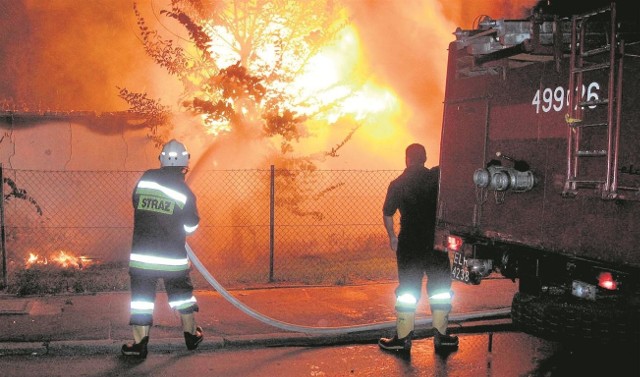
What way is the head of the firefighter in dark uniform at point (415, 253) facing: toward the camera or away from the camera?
away from the camera

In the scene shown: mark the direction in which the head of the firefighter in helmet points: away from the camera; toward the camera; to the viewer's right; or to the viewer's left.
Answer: away from the camera

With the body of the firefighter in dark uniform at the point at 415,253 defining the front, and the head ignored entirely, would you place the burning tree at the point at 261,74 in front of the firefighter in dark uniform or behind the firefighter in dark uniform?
in front

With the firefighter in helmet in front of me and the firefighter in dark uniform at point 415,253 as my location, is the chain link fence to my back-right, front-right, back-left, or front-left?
front-right

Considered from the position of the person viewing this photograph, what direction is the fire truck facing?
facing away from the viewer and to the right of the viewer

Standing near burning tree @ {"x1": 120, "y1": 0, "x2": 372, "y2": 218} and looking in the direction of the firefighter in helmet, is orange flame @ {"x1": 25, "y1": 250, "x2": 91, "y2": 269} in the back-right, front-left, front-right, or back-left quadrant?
front-right

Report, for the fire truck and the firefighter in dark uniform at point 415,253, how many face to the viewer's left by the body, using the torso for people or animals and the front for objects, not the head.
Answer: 0

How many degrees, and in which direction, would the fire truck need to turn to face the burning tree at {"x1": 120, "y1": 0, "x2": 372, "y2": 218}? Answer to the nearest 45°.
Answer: approximately 90° to its left

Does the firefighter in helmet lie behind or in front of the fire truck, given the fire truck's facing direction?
behind

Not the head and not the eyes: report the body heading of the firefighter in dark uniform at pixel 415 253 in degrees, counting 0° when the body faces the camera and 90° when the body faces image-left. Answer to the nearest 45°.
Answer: approximately 180°
